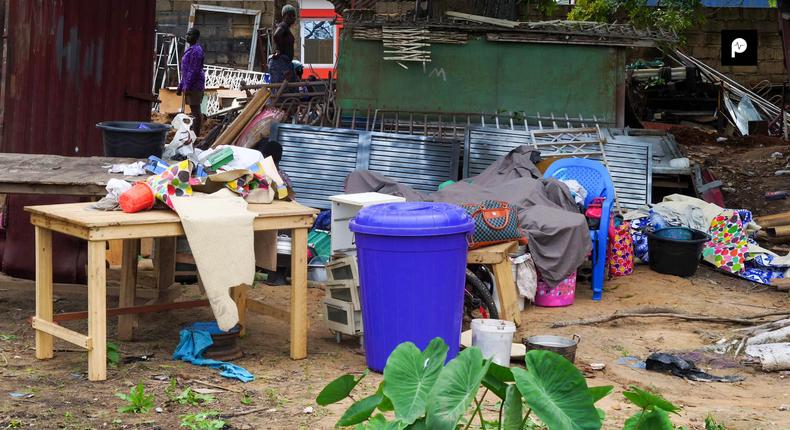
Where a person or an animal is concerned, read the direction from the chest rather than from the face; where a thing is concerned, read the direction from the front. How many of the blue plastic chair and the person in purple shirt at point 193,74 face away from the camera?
0

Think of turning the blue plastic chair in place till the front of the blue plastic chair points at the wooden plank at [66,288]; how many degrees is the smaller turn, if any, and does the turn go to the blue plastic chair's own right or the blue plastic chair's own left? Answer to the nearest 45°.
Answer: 0° — it already faces it

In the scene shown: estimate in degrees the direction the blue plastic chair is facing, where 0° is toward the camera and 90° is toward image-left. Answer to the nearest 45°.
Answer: approximately 45°

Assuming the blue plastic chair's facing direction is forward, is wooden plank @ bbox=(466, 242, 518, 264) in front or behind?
in front

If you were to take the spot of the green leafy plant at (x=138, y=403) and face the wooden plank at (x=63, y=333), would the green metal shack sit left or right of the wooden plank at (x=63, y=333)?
right

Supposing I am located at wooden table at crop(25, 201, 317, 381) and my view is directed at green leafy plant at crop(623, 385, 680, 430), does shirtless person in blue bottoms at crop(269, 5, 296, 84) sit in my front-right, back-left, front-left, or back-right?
back-left

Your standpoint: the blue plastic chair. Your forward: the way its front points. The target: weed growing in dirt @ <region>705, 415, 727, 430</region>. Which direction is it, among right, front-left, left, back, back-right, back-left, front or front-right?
front-left

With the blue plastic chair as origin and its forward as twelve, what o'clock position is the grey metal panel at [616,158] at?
The grey metal panel is roughly at 5 o'clock from the blue plastic chair.

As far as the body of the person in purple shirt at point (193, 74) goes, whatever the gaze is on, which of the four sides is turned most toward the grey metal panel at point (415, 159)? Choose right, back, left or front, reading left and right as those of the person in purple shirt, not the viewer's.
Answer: left

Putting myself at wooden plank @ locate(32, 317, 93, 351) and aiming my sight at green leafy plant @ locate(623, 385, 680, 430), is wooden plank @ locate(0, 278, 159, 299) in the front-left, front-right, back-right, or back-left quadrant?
back-left
